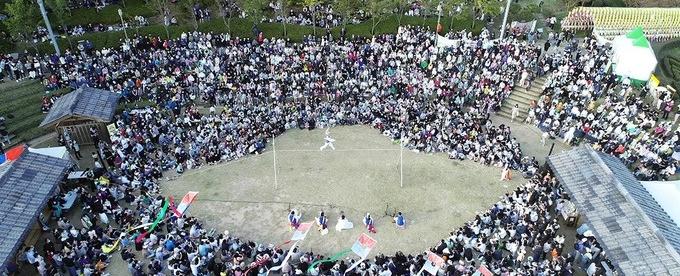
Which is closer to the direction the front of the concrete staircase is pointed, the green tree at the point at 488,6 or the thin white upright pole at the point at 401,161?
the thin white upright pole

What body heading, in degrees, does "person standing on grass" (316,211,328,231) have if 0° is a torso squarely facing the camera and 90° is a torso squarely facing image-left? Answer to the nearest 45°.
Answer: approximately 180°

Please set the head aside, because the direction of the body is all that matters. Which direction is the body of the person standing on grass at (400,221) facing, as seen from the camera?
away from the camera

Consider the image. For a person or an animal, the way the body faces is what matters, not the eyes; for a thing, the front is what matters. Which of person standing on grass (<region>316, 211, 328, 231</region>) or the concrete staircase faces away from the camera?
the person standing on grass

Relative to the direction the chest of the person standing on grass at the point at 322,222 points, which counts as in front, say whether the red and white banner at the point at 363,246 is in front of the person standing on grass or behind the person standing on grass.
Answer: behind

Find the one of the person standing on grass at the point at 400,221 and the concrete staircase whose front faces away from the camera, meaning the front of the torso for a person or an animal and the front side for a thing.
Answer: the person standing on grass

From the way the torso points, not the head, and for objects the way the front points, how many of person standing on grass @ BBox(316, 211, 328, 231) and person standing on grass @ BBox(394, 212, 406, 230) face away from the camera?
2

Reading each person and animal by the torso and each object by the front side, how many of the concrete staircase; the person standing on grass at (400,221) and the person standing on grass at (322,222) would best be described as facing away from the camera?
2

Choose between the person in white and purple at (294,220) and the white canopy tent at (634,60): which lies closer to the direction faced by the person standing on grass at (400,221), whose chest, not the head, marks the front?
the white canopy tent
